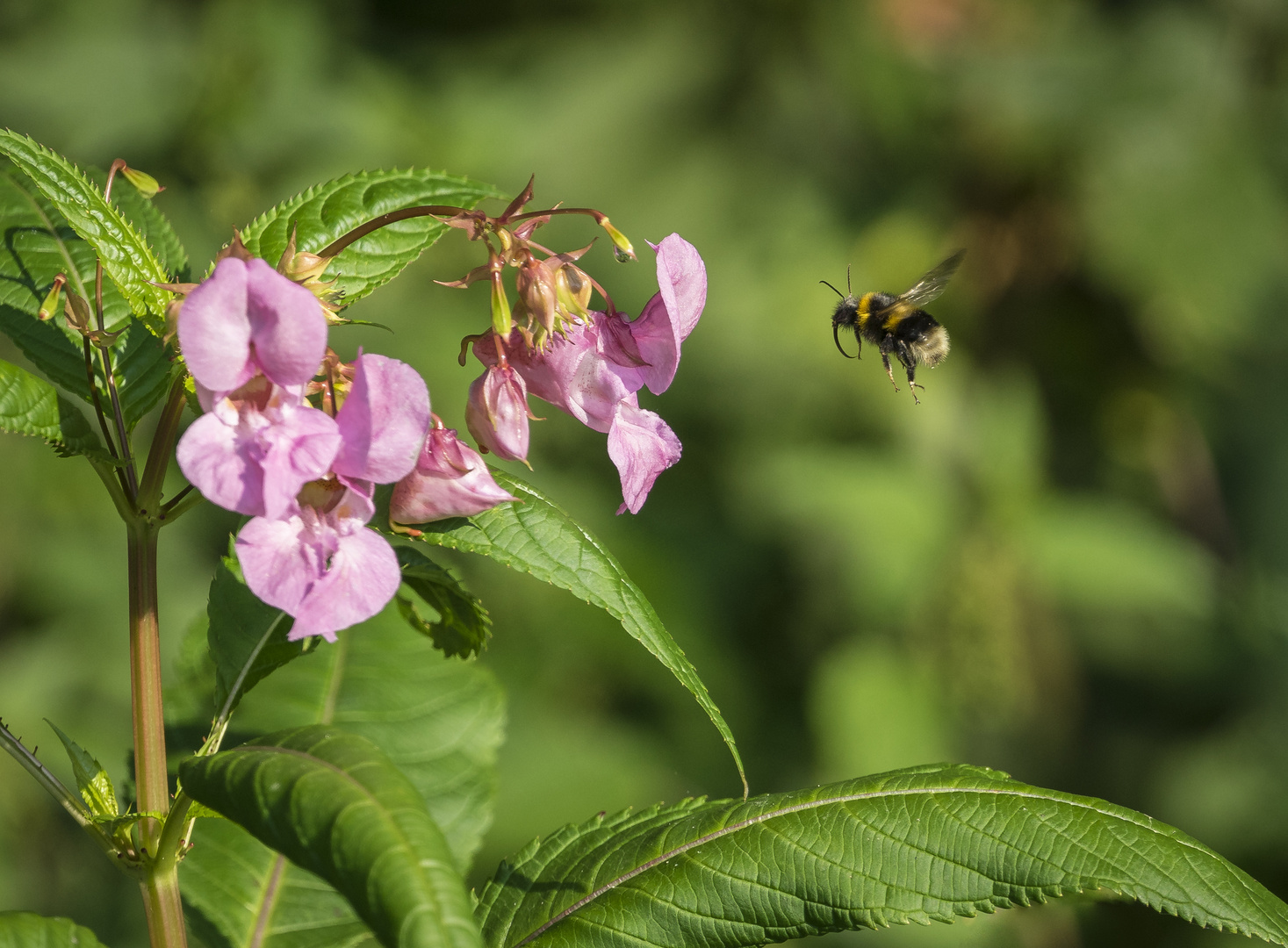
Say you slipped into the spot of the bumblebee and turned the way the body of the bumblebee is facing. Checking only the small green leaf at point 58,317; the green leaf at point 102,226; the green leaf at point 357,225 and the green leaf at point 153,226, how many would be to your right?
0

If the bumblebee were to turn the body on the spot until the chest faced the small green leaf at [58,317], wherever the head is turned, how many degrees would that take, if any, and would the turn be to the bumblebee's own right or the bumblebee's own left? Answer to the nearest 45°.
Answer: approximately 45° to the bumblebee's own left

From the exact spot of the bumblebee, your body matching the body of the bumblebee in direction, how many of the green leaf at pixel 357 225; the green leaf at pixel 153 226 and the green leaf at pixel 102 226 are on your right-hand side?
0

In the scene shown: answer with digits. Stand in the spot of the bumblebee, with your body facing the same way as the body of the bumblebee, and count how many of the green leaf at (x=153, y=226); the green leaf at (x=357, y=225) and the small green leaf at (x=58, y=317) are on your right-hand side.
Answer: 0

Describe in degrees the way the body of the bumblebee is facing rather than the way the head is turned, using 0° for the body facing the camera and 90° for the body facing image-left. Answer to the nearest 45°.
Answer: approximately 90°
